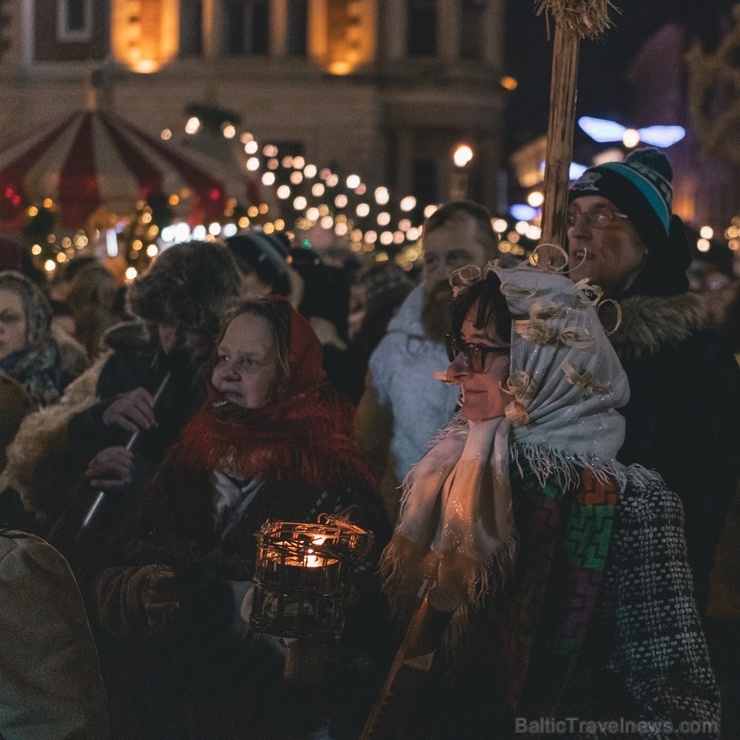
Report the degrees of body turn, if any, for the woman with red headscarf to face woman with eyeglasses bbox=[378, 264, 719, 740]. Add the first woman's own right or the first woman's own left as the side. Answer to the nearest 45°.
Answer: approximately 90° to the first woman's own left

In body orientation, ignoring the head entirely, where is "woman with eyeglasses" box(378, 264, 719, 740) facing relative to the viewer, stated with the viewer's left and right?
facing to the left of the viewer

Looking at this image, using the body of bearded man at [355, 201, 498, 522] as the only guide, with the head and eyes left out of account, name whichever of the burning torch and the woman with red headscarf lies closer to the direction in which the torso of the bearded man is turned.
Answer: the woman with red headscarf

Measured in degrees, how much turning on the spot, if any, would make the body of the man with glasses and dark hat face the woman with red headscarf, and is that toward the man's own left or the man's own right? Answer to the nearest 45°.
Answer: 0° — they already face them

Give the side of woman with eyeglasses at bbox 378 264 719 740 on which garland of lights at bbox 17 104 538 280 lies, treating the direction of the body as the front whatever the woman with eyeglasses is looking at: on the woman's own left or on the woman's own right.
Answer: on the woman's own right

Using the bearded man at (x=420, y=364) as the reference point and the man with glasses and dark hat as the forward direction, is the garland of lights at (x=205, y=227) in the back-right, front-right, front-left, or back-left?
back-left

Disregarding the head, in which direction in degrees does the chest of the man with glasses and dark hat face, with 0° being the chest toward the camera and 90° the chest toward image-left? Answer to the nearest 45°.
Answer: approximately 45°
